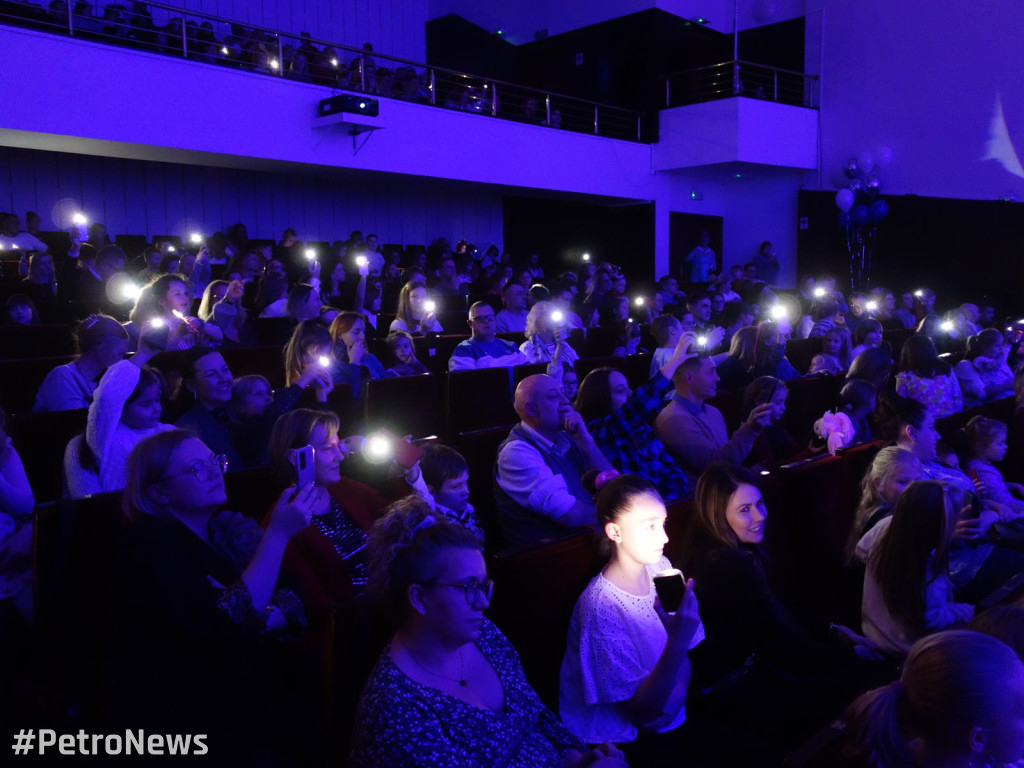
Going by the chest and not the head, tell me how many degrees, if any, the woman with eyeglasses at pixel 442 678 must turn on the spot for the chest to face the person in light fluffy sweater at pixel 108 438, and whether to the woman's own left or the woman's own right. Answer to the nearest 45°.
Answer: approximately 180°

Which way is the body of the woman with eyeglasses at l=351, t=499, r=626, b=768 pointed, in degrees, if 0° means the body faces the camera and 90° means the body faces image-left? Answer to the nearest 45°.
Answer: approximately 315°

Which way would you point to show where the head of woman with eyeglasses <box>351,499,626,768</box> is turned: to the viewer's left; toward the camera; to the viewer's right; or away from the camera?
to the viewer's right

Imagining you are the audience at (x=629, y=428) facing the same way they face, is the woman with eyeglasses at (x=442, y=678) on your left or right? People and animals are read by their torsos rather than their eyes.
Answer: on your right
